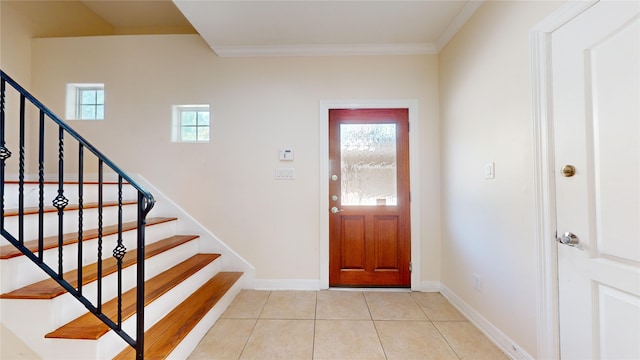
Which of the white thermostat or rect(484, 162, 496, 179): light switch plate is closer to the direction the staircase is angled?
the light switch plate

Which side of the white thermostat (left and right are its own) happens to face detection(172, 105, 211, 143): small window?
right

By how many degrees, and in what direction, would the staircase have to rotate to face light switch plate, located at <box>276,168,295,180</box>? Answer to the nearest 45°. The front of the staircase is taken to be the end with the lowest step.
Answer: approximately 45° to its left

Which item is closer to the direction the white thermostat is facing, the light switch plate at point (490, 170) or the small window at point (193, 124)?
the light switch plate

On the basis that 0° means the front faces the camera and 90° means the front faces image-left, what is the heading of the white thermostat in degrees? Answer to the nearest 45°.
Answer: approximately 0°

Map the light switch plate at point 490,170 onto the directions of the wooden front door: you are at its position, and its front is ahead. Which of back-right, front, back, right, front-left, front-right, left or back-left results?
front-left

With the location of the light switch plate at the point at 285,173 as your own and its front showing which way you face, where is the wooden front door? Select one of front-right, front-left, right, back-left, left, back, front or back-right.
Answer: left

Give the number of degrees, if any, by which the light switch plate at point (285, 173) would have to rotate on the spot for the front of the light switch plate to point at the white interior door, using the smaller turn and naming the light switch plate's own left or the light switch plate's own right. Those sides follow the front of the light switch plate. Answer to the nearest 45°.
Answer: approximately 45° to the light switch plate's own left

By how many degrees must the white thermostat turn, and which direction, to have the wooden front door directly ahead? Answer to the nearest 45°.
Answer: approximately 90° to its left

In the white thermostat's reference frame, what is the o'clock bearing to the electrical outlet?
The electrical outlet is roughly at 10 o'clock from the white thermostat.

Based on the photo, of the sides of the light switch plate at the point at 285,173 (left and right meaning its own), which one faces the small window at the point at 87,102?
right

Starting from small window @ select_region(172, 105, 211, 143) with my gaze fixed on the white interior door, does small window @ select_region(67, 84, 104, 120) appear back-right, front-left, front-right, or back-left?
back-right

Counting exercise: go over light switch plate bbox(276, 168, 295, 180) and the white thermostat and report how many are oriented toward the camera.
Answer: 2
